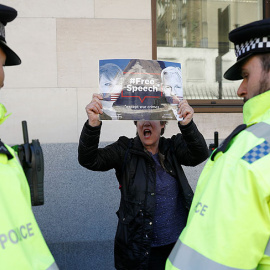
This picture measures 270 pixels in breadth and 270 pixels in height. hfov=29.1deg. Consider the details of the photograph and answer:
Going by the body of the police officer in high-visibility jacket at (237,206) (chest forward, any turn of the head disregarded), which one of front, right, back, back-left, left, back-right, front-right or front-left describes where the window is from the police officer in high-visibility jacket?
right

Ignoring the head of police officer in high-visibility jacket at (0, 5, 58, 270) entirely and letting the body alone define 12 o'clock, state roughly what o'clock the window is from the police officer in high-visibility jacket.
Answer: The window is roughly at 10 o'clock from the police officer in high-visibility jacket.

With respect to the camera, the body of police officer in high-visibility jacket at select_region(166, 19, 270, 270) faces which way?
to the viewer's left

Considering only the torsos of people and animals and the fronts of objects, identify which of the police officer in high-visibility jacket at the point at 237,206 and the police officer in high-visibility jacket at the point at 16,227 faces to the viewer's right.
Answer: the police officer in high-visibility jacket at the point at 16,227

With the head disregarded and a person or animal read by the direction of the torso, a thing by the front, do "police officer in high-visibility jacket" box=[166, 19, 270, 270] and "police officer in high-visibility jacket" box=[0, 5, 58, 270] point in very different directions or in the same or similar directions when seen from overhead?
very different directions

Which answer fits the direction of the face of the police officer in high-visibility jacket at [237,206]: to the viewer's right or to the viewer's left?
to the viewer's left

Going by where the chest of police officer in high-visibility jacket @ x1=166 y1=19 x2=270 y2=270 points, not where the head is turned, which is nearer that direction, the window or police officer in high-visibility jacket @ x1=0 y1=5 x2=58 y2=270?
the police officer in high-visibility jacket

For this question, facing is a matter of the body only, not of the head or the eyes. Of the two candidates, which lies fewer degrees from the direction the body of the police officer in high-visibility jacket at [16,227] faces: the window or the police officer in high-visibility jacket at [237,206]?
the police officer in high-visibility jacket

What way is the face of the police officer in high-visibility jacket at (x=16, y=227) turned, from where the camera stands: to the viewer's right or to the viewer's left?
to the viewer's right

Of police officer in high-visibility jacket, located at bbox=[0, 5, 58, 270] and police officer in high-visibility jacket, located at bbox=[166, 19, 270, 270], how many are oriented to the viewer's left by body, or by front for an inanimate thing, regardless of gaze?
1

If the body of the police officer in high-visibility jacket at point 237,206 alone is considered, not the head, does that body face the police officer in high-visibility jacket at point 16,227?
yes

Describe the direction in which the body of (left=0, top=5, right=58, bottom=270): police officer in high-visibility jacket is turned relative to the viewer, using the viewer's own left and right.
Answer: facing to the right of the viewer
